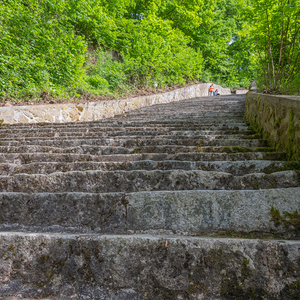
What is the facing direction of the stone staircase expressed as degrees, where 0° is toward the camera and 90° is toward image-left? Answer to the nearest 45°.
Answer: approximately 0°

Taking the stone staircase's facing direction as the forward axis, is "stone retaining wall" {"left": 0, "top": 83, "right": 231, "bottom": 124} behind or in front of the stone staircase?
behind

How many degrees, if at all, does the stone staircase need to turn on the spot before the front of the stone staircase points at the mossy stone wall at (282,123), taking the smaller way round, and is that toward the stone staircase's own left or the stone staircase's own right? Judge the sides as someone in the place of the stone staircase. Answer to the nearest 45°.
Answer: approximately 135° to the stone staircase's own left
